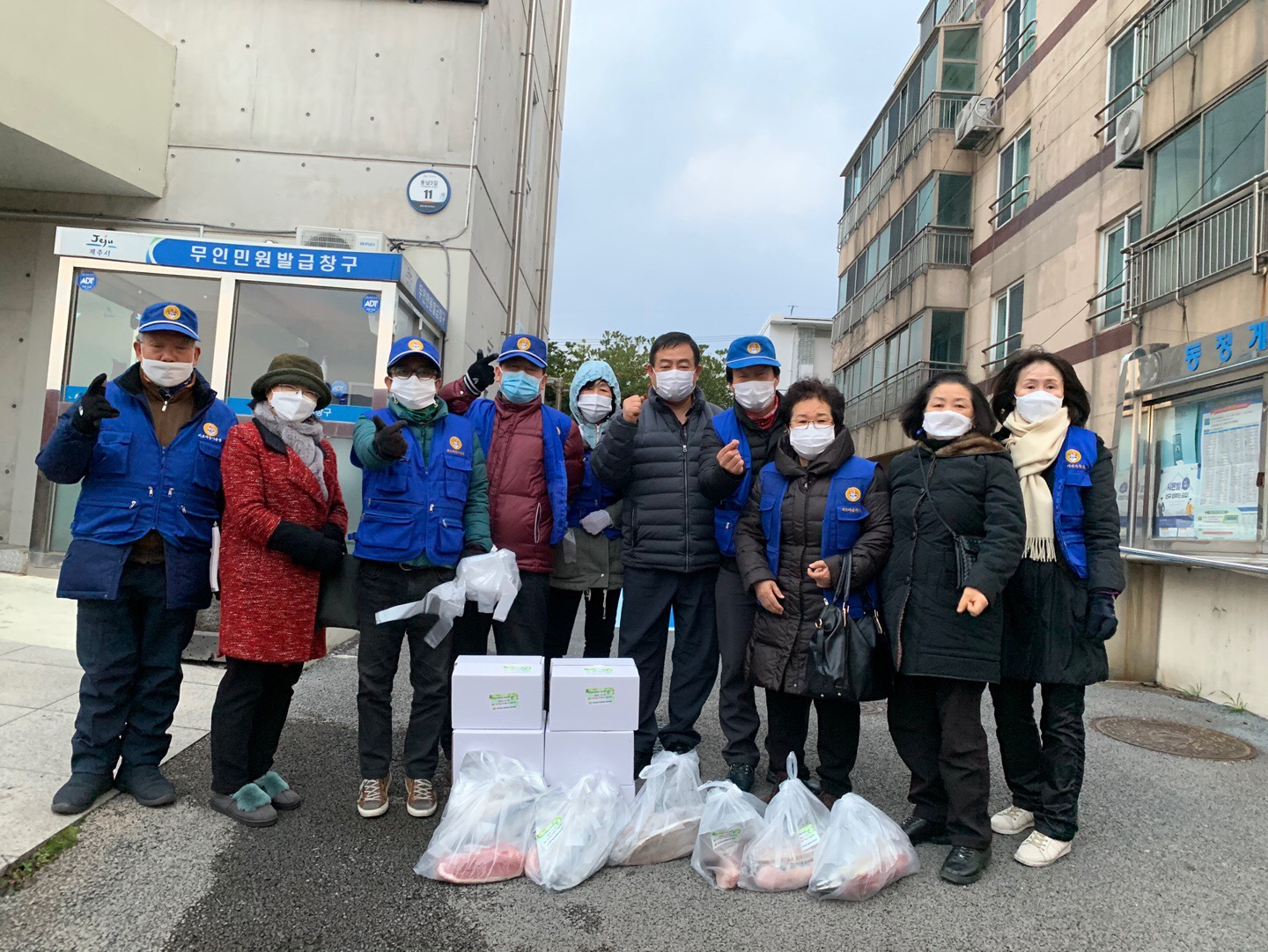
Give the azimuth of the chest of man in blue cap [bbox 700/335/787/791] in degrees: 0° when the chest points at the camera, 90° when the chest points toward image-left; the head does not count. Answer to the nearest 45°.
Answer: approximately 0°

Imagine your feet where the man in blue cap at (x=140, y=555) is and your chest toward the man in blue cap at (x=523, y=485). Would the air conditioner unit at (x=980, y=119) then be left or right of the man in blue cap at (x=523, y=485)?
left

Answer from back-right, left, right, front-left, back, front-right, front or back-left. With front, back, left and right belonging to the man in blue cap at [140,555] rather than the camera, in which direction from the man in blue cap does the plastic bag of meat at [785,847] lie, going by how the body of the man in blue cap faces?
front-left

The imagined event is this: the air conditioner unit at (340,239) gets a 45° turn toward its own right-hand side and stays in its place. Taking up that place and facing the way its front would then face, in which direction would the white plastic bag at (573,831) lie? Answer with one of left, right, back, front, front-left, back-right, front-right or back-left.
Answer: front-left

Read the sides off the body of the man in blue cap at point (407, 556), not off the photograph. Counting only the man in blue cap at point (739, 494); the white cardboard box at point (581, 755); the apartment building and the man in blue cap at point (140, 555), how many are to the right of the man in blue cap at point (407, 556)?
1

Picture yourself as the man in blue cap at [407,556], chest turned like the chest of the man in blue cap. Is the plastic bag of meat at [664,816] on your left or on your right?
on your left

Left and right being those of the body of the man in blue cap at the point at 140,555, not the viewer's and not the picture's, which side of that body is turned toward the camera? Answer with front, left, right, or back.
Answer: front

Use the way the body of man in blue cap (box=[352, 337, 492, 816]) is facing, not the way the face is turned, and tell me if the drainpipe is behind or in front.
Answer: behind

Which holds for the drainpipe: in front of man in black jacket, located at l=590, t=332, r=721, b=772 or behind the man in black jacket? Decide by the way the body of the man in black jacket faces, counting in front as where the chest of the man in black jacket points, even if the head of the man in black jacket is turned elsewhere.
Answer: behind
